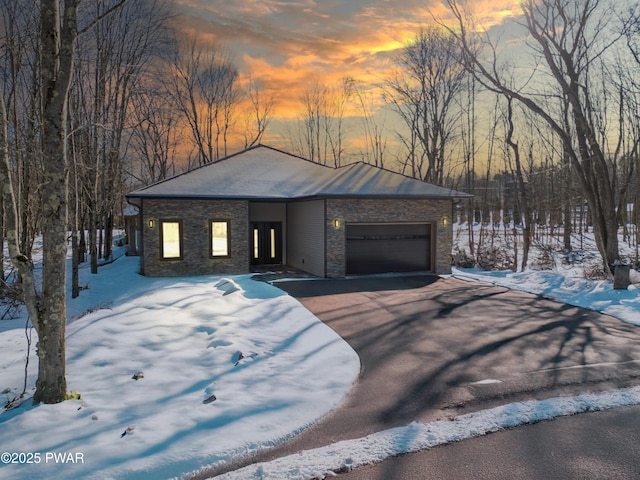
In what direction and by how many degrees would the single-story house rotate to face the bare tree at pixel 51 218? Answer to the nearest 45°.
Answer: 0° — it already faces it

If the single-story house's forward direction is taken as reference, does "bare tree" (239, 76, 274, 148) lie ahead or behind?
behind

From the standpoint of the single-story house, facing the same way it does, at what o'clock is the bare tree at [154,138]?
The bare tree is roughly at 5 o'clock from the single-story house.

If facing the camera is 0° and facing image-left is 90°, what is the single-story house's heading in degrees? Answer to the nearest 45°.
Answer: approximately 0°
